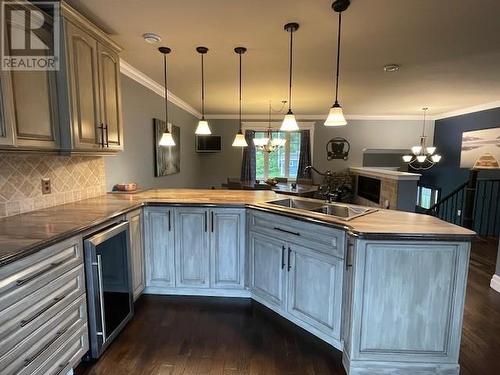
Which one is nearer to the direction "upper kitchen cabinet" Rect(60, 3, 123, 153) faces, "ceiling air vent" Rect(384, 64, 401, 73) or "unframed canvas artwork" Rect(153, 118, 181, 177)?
the ceiling air vent

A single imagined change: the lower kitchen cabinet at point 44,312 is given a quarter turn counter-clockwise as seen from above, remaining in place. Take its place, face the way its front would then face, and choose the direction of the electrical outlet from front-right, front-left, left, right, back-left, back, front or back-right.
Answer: front-left

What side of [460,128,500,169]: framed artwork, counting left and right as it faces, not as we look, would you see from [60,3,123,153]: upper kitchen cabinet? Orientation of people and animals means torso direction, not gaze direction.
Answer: front

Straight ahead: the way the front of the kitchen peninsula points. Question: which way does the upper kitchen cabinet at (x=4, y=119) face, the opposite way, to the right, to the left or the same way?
to the left

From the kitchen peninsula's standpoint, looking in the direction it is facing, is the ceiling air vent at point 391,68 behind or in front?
behind

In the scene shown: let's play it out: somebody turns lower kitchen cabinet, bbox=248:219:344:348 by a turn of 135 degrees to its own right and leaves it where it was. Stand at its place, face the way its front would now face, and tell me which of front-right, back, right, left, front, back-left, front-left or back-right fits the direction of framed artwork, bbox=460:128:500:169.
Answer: front-right

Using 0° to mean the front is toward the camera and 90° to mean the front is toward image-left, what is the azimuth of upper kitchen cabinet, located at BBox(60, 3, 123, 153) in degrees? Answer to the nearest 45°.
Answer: approximately 315°

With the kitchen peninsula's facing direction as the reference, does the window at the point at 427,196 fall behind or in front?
behind

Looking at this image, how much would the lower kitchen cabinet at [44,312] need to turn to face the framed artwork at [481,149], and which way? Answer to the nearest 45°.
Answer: approximately 45° to its left

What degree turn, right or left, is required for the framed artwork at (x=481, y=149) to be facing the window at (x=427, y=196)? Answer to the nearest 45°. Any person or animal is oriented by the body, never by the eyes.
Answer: approximately 90° to its right

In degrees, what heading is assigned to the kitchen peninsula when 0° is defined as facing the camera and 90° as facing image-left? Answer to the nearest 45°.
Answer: approximately 0°

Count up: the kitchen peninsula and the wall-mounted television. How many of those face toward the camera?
2

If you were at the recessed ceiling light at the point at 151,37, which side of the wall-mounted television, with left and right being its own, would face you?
front

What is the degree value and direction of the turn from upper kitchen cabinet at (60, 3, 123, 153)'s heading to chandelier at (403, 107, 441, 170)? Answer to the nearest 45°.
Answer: approximately 45° to its left

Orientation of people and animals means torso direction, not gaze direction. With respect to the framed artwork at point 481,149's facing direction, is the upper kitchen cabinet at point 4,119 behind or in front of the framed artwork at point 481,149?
in front
